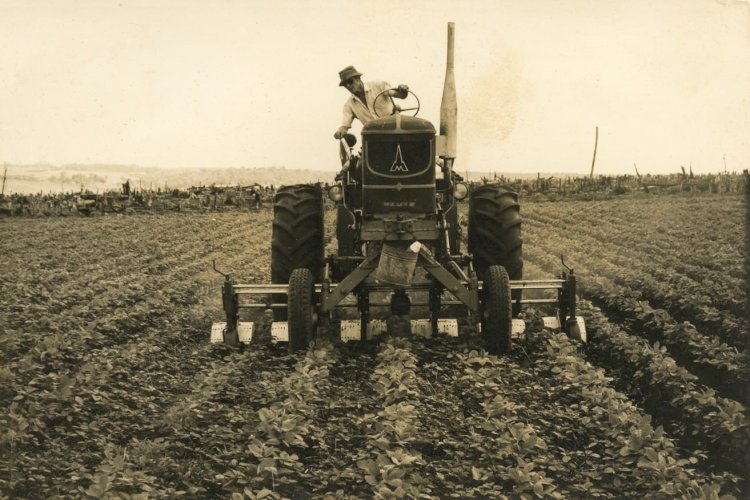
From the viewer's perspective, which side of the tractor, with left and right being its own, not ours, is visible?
front
